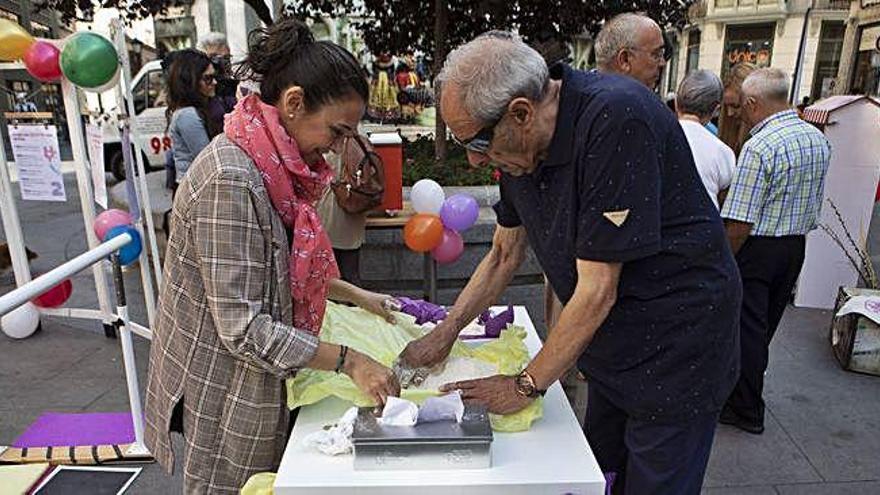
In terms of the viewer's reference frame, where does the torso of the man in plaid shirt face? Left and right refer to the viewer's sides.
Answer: facing away from the viewer and to the left of the viewer

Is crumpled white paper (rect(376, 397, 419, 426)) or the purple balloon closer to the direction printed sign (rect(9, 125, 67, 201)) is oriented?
the crumpled white paper

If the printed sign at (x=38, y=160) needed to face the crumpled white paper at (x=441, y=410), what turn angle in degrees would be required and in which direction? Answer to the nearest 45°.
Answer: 0° — it already faces it

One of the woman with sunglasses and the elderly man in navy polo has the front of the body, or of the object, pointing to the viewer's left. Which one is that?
the elderly man in navy polo

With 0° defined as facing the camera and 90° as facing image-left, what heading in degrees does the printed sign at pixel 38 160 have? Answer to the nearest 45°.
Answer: approximately 0°

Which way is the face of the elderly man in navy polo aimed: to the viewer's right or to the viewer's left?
to the viewer's left

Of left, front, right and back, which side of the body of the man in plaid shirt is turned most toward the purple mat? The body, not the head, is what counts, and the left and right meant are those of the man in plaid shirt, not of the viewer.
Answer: left

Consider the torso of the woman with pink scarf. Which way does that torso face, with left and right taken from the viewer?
facing to the right of the viewer

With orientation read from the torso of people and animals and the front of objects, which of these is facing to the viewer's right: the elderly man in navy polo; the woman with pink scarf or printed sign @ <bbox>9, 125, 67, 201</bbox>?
the woman with pink scarf

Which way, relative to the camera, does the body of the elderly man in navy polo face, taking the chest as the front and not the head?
to the viewer's left
